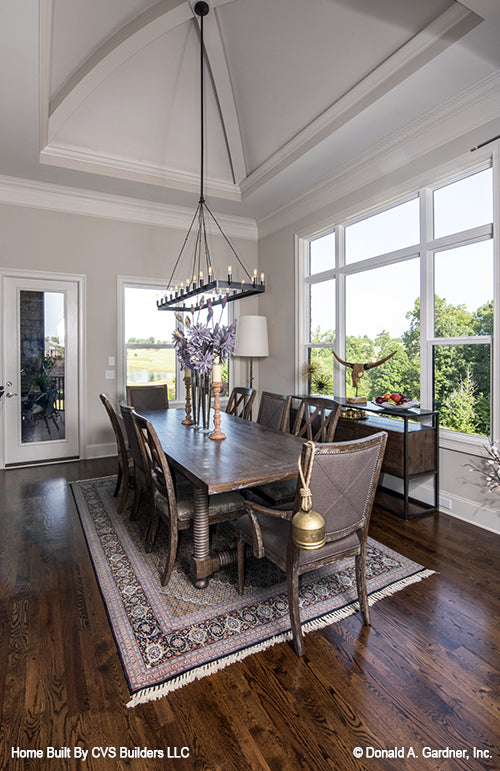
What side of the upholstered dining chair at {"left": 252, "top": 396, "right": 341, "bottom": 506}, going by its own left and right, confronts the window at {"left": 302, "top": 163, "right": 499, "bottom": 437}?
back

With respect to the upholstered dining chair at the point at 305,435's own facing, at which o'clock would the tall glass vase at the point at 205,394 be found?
The tall glass vase is roughly at 2 o'clock from the upholstered dining chair.

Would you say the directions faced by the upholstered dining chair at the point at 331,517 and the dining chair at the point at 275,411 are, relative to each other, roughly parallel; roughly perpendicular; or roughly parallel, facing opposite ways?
roughly perpendicular

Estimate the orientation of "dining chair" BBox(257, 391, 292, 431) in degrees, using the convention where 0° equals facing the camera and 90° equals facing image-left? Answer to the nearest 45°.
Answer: approximately 45°

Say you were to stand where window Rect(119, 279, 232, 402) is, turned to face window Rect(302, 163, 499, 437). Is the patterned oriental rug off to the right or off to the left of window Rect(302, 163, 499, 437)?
right

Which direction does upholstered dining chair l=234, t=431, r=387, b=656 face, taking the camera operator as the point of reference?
facing away from the viewer and to the left of the viewer

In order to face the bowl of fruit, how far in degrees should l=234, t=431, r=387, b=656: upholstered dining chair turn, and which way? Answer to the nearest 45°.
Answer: approximately 45° to its right

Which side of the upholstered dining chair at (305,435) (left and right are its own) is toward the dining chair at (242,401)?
right

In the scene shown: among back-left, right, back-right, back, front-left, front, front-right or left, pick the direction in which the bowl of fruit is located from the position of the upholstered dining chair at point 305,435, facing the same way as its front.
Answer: back

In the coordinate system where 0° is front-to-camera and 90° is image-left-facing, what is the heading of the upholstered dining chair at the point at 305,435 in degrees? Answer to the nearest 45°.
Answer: approximately 45°

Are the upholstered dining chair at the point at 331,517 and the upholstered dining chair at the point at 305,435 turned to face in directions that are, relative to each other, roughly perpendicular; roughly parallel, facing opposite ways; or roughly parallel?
roughly perpendicular
